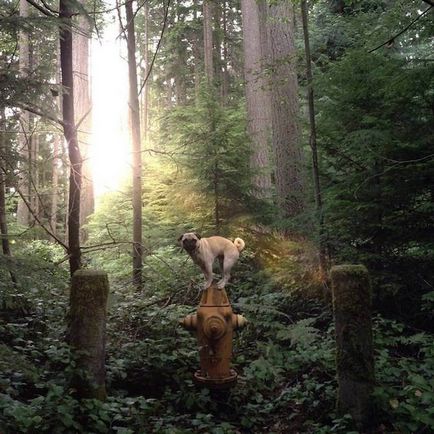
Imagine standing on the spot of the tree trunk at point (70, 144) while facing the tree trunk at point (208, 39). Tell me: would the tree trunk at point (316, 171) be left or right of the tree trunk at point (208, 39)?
right

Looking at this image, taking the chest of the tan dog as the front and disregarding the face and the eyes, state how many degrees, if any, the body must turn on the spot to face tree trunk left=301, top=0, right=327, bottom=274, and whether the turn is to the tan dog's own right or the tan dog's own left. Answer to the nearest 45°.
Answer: approximately 135° to the tan dog's own right

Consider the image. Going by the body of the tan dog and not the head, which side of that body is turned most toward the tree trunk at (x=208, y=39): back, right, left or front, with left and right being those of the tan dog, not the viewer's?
right

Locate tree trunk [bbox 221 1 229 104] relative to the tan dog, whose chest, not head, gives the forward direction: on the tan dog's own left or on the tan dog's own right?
on the tan dog's own right

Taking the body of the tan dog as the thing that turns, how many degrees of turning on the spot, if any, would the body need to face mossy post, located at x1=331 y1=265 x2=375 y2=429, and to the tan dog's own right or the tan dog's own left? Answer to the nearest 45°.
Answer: approximately 135° to the tan dog's own left

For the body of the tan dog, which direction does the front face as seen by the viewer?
to the viewer's left

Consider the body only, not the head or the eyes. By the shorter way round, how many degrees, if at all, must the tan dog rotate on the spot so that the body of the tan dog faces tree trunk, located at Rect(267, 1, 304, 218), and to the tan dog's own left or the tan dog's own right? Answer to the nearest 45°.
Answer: approximately 90° to the tan dog's own right
